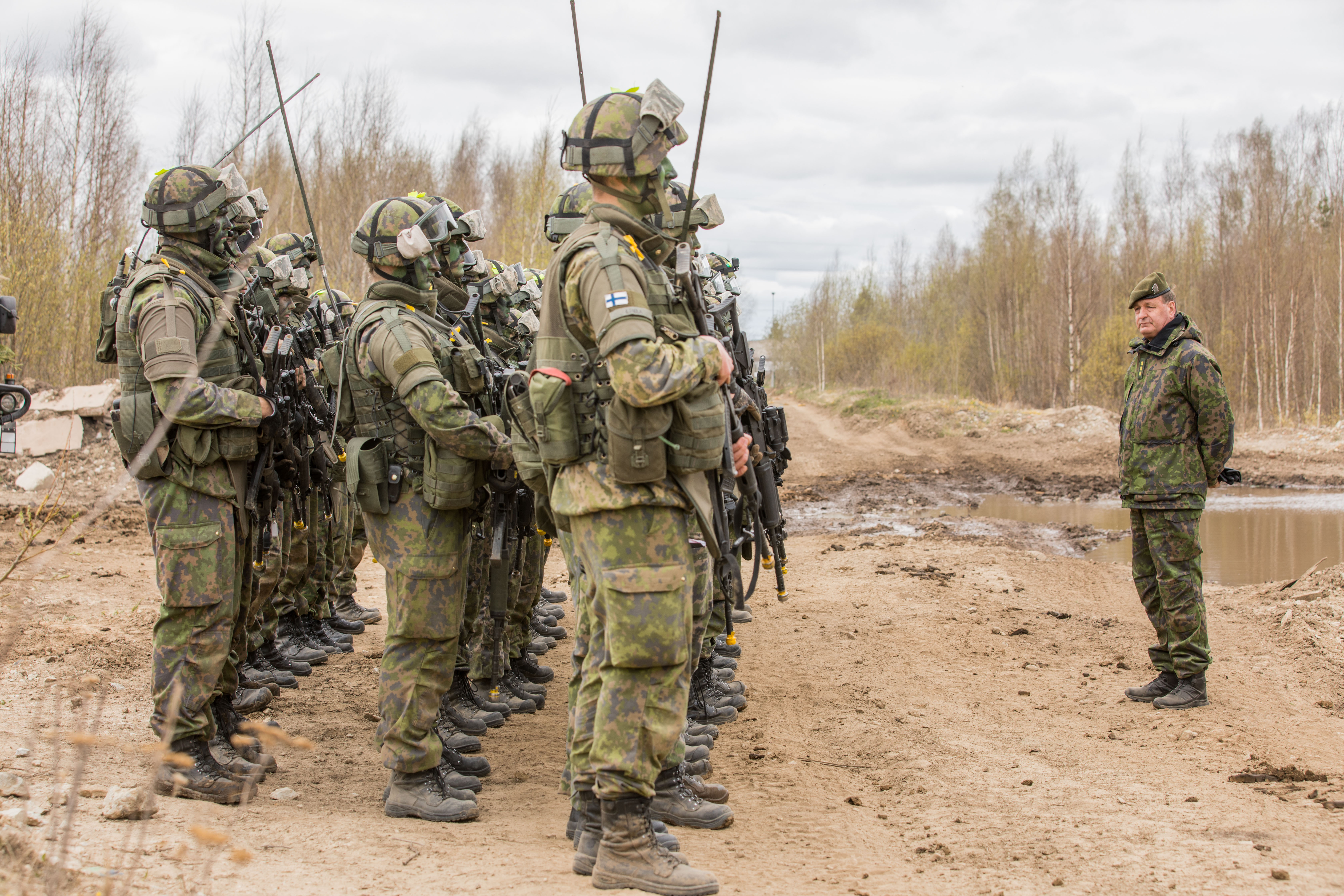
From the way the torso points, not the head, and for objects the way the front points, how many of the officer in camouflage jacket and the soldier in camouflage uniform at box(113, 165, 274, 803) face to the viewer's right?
1

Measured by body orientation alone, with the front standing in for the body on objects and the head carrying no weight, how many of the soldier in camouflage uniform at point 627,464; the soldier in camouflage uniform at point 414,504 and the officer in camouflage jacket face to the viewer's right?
2

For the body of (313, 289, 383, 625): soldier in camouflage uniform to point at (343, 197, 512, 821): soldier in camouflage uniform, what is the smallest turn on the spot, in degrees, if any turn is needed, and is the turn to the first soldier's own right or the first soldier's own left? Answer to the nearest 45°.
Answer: approximately 90° to the first soldier's own right

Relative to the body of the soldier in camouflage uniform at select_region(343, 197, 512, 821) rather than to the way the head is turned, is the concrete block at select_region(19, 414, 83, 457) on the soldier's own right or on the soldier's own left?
on the soldier's own left

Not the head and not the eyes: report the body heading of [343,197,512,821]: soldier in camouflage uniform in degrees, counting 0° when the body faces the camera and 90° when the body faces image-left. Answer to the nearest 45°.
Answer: approximately 270°

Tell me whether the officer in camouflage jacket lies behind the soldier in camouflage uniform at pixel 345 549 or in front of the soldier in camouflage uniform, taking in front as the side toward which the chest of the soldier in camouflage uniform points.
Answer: in front

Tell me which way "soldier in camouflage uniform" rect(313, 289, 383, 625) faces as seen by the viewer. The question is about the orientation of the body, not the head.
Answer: to the viewer's right

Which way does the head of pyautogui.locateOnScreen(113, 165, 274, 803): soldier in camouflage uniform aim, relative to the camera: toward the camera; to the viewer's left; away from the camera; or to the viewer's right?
to the viewer's right

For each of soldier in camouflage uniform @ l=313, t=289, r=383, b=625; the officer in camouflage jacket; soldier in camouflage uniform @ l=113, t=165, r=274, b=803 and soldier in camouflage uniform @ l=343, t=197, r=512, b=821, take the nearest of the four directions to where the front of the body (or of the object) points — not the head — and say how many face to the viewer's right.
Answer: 3

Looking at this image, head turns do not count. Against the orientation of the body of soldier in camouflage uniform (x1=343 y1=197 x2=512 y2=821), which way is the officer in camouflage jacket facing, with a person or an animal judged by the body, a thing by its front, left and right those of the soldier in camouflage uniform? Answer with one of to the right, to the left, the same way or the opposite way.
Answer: the opposite way

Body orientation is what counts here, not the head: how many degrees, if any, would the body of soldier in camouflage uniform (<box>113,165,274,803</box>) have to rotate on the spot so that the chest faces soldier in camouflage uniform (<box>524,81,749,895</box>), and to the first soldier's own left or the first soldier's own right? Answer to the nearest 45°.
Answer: approximately 45° to the first soldier's own right

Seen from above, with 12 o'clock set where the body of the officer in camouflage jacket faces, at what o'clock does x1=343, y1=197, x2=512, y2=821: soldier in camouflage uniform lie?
The soldier in camouflage uniform is roughly at 12 o'clock from the officer in camouflage jacket.
